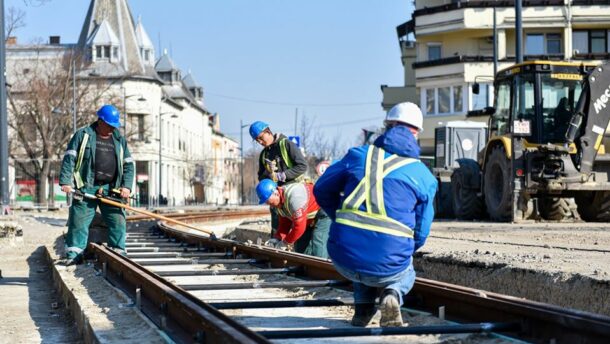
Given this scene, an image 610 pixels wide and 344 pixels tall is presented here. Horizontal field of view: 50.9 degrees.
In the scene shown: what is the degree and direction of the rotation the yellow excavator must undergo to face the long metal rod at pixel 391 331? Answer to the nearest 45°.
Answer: approximately 135° to its left

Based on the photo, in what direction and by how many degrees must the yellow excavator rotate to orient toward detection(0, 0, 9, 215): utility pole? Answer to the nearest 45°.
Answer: approximately 45° to its left

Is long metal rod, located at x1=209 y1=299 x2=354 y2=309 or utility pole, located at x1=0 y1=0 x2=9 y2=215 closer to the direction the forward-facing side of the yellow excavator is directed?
the utility pole

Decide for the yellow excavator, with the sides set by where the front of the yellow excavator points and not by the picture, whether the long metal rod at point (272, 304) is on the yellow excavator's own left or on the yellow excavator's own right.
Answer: on the yellow excavator's own left

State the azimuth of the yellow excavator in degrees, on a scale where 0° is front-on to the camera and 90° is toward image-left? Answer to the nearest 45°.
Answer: approximately 135°

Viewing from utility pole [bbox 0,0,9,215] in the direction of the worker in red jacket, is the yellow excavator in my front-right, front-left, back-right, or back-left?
front-left

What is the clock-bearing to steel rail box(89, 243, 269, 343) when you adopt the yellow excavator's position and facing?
The steel rail is roughly at 8 o'clock from the yellow excavator.

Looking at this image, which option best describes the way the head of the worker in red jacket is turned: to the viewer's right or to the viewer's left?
to the viewer's left

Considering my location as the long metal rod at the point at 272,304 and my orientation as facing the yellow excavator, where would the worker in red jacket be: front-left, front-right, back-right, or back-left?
front-left
